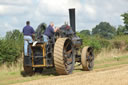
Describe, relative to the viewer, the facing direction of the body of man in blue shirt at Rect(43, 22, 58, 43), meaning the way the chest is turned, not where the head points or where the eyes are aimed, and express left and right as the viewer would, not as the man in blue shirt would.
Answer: facing away from the viewer and to the right of the viewer

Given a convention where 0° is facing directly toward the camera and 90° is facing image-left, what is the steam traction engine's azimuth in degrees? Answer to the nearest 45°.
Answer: approximately 225°

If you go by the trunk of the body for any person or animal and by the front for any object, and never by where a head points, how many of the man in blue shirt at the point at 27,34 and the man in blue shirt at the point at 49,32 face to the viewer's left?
0

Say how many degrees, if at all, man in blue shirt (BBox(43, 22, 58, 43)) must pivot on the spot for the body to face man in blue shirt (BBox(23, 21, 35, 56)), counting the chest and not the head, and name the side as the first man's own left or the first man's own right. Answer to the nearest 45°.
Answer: approximately 135° to the first man's own left
